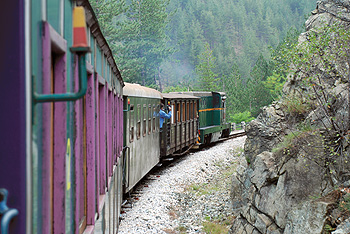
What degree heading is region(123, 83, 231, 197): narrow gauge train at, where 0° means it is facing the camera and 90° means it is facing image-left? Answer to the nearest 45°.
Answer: approximately 225°
